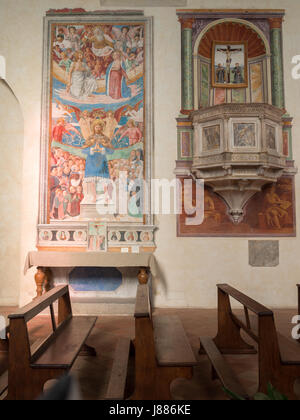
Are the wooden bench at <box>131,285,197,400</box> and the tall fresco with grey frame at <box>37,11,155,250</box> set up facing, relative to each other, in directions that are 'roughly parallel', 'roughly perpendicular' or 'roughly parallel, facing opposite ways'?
roughly perpendicular

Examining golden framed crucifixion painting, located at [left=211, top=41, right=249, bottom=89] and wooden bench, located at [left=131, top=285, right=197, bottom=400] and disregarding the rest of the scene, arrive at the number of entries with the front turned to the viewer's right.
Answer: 1

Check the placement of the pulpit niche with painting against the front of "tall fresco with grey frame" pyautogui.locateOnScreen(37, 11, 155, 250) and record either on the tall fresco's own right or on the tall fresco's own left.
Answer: on the tall fresco's own left

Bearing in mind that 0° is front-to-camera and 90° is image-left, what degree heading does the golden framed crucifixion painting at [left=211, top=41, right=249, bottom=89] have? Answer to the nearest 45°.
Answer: approximately 0°

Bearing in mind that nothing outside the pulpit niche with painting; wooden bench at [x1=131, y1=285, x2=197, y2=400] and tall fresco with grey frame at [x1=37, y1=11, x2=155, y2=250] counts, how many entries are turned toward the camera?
2

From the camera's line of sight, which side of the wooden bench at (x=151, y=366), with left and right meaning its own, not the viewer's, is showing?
right

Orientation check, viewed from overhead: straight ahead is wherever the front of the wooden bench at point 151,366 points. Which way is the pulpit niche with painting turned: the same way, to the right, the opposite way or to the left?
to the right

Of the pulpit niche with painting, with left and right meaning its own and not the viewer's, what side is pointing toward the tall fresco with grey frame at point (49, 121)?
right

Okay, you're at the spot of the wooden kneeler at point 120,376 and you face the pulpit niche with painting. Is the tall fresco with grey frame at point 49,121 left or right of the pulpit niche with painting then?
left
